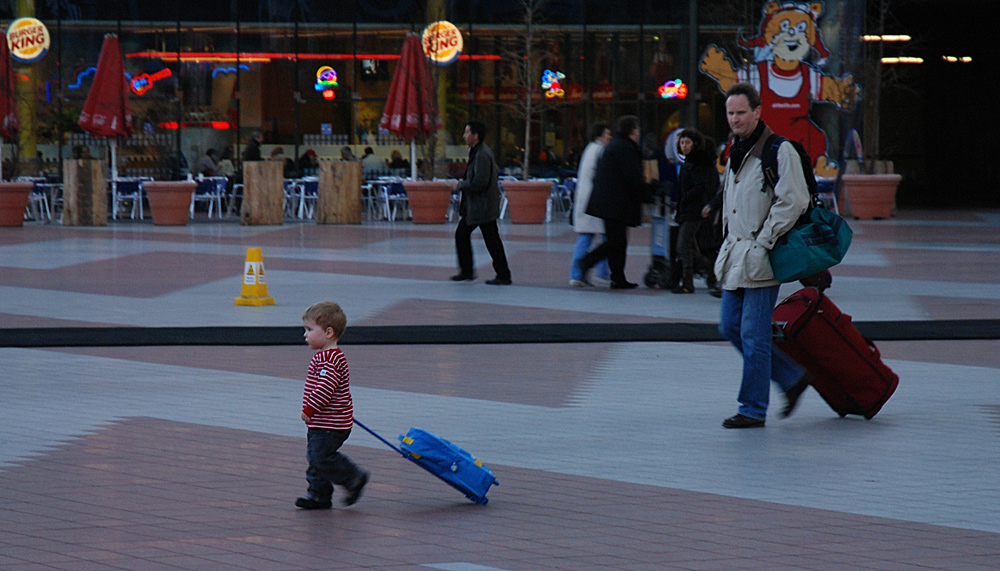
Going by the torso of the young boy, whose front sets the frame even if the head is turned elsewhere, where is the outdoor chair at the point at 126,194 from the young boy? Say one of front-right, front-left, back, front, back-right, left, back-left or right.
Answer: right

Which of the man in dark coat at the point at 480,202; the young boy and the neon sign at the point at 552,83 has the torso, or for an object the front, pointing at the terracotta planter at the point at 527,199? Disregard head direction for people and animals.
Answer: the neon sign

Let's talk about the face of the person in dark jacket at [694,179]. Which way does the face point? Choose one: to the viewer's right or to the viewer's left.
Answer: to the viewer's left

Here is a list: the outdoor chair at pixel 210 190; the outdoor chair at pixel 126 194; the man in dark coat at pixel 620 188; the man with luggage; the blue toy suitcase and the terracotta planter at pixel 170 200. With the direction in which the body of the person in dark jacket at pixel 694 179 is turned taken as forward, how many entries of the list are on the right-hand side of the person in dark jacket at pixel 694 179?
4

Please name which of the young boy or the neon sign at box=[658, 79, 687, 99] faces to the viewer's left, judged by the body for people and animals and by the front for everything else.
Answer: the young boy

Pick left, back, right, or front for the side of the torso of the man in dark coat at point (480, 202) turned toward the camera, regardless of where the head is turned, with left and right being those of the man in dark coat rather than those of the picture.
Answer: left

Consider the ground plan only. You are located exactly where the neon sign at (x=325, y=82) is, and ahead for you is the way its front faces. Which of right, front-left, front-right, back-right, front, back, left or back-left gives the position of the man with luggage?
front

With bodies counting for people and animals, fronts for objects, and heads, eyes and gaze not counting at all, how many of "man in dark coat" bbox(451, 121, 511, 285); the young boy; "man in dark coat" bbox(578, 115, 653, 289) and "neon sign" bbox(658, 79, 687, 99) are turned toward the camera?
1

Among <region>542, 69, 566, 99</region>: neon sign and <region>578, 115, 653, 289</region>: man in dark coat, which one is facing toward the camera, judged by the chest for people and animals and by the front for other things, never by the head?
the neon sign

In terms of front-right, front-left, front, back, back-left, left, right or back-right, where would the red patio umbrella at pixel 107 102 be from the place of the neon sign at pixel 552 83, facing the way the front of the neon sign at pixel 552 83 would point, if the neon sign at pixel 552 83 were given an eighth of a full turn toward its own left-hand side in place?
right

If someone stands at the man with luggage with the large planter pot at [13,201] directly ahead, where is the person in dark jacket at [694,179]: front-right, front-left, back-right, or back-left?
front-right

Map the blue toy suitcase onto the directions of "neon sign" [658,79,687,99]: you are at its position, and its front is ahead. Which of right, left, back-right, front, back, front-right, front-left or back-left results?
front

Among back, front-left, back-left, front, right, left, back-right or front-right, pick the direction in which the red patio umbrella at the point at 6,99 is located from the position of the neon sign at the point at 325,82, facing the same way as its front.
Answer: front-right

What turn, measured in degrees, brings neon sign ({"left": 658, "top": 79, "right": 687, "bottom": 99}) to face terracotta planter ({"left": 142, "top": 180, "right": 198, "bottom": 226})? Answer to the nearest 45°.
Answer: approximately 45° to its right

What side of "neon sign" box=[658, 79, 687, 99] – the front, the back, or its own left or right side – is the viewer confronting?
front

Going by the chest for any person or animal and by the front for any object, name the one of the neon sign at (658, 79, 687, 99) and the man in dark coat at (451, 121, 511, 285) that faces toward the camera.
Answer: the neon sign
